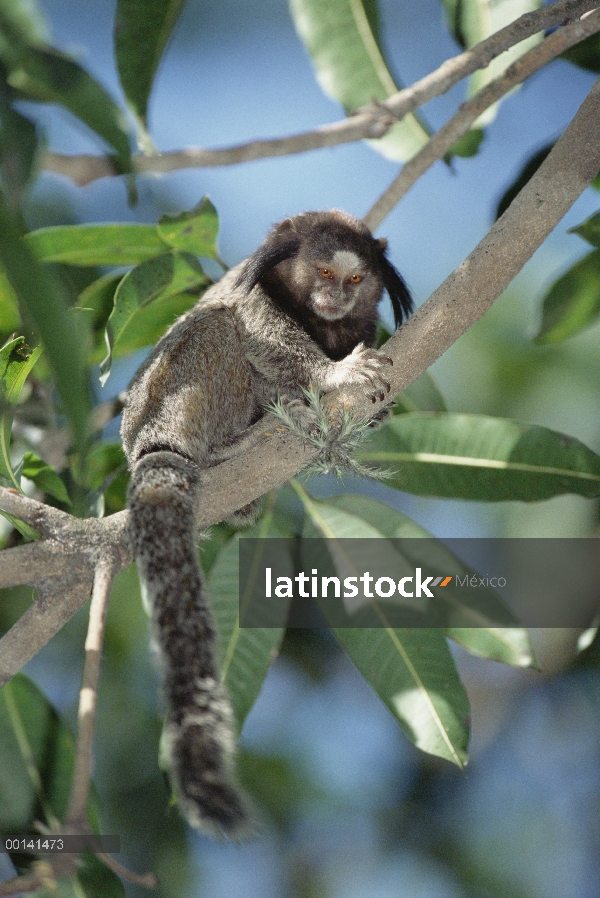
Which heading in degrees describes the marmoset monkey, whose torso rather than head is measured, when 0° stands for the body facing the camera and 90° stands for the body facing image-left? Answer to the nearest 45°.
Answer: approximately 270°
